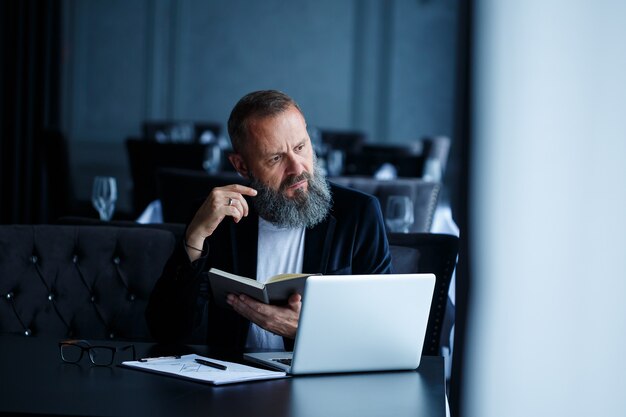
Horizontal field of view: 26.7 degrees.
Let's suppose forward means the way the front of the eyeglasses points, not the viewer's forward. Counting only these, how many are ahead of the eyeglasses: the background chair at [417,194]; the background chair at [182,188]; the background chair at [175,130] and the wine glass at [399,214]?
0

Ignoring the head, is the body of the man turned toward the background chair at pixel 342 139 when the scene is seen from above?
no

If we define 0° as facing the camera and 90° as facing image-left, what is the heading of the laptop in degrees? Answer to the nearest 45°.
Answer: approximately 135°

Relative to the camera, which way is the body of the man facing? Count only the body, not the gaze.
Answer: toward the camera

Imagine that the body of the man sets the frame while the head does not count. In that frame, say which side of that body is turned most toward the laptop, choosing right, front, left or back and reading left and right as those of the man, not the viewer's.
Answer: front

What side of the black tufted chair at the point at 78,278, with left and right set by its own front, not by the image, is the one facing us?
front

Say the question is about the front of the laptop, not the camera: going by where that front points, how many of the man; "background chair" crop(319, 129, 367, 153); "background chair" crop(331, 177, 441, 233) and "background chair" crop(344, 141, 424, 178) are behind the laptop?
0

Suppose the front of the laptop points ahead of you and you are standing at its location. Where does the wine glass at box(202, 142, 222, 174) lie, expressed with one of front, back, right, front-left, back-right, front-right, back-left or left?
front-right

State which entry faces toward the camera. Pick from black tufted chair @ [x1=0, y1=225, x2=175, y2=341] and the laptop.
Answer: the black tufted chair

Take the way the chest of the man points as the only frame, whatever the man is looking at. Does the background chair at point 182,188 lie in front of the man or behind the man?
behind

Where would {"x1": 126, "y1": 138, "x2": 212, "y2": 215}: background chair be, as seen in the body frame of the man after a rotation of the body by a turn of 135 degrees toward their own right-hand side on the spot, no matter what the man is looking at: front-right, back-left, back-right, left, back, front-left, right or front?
front-right

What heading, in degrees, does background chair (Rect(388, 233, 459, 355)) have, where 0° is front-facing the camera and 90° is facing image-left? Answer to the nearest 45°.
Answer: approximately 45°

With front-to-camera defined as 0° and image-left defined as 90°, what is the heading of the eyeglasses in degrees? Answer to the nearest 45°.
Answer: approximately 45°

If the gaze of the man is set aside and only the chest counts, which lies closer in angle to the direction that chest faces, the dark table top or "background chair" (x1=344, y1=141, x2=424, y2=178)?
the dark table top

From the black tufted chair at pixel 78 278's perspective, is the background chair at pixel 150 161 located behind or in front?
behind

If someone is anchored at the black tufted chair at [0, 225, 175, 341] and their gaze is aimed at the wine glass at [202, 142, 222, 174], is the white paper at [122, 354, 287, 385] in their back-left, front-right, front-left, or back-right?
back-right
